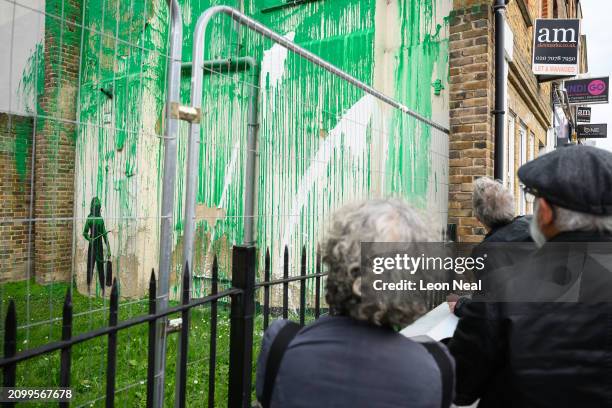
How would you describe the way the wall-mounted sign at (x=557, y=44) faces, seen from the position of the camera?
facing the viewer

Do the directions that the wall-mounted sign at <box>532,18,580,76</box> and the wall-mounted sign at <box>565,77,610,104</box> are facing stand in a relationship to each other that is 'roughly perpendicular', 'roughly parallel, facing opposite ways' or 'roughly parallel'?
roughly parallel

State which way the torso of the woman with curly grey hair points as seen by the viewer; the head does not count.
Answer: away from the camera

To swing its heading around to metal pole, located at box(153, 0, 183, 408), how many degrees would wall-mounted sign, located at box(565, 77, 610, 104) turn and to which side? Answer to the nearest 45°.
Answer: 0° — it already faces it

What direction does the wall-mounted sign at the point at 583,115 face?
toward the camera

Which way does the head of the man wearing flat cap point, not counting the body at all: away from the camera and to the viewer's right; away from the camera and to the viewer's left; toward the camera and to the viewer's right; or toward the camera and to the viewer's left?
away from the camera and to the viewer's left

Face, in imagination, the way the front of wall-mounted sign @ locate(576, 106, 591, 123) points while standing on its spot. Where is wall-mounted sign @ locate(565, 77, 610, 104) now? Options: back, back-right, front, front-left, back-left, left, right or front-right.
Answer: front

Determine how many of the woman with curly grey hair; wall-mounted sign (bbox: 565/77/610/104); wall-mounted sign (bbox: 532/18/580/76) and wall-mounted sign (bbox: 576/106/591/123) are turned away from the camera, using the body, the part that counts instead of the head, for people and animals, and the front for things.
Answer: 1

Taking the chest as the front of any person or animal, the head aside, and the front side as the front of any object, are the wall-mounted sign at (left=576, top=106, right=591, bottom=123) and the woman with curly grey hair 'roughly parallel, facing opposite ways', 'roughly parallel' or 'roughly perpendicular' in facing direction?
roughly parallel, facing opposite ways

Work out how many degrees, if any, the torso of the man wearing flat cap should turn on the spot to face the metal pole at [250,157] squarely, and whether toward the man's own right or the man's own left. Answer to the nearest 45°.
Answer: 0° — they already face it

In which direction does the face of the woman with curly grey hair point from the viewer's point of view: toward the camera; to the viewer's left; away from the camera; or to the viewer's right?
away from the camera

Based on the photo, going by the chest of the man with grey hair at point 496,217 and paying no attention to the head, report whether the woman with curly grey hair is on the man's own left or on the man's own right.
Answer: on the man's own left

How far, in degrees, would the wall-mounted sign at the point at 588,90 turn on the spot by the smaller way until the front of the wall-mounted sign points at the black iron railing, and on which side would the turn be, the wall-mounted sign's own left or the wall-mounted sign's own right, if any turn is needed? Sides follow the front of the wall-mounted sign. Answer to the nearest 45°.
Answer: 0° — it already faces it

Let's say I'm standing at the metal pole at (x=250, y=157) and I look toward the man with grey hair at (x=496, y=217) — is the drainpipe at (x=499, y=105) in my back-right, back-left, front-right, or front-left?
front-left

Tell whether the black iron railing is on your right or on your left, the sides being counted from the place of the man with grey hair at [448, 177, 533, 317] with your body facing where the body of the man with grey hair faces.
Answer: on your left

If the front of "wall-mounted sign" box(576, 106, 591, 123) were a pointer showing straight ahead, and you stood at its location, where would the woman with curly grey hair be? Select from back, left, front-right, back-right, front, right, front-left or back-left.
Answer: front

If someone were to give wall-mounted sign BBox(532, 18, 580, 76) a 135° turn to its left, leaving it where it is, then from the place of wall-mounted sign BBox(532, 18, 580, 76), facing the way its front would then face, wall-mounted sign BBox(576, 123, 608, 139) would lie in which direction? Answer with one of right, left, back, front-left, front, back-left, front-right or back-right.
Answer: front-left

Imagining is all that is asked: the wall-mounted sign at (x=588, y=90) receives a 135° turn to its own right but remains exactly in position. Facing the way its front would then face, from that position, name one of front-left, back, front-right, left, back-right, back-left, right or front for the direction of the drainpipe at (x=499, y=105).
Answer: back-left
